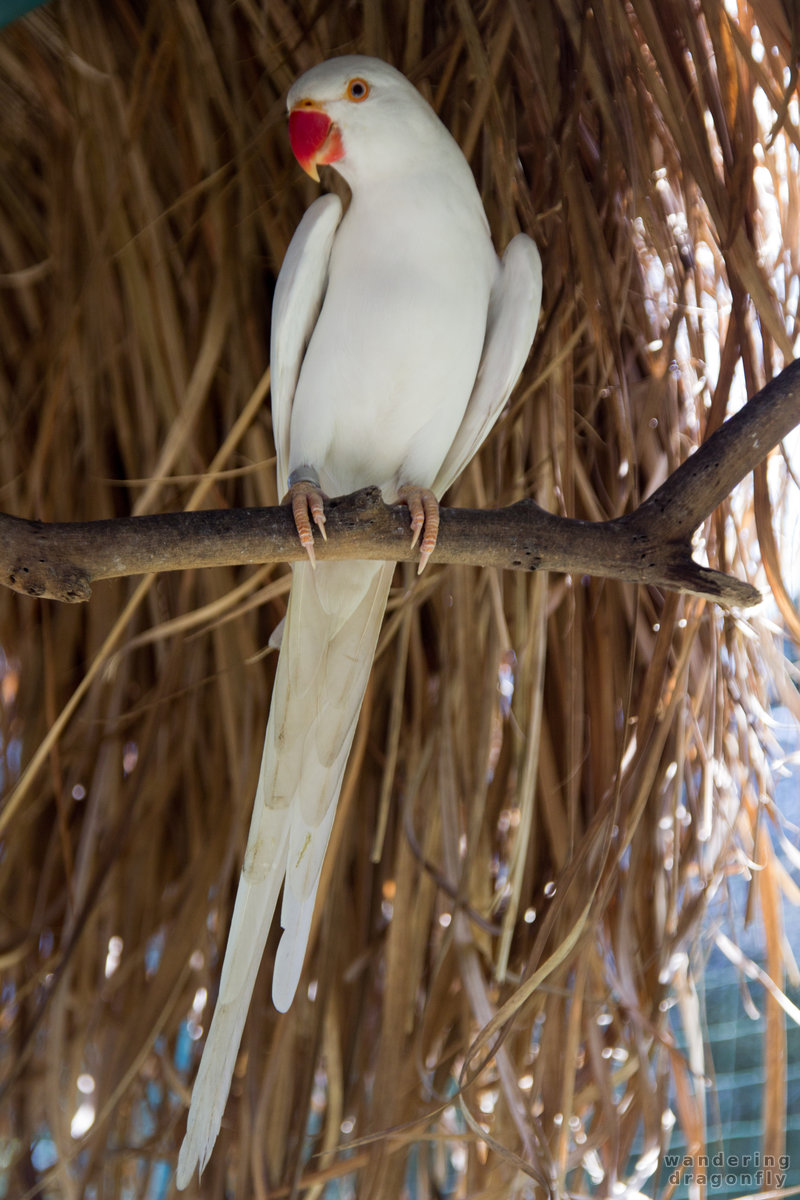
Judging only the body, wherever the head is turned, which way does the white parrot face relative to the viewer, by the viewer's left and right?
facing the viewer
